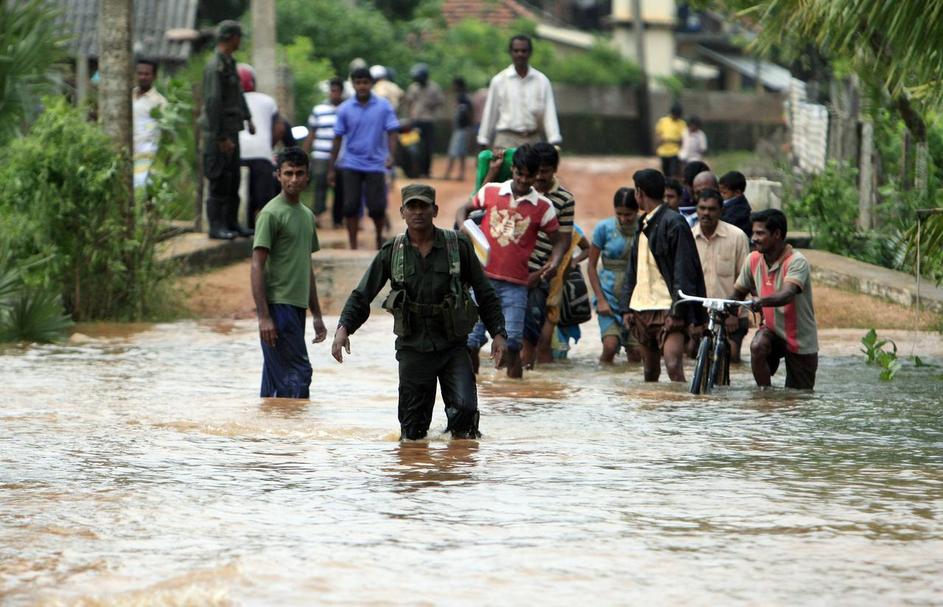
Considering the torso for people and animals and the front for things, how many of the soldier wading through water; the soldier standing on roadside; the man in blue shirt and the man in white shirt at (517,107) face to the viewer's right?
1

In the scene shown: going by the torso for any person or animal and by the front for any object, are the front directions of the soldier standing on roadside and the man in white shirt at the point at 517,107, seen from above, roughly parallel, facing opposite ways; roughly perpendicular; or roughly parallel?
roughly perpendicular

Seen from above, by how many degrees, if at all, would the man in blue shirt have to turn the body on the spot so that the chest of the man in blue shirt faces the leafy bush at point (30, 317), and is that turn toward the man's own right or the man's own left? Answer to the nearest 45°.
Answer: approximately 45° to the man's own right

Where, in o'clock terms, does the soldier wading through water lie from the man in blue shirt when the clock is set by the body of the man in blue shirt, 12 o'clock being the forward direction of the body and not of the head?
The soldier wading through water is roughly at 12 o'clock from the man in blue shirt.

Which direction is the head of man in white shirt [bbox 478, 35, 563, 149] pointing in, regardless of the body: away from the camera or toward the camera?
toward the camera

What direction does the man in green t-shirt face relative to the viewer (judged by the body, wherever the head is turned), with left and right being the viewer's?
facing the viewer and to the right of the viewer

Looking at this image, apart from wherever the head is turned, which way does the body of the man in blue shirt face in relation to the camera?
toward the camera

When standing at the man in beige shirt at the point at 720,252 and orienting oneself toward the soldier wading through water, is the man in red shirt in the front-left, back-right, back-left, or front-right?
front-right

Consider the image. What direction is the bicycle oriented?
toward the camera

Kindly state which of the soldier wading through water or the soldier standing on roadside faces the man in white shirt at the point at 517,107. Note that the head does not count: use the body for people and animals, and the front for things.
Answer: the soldier standing on roadside

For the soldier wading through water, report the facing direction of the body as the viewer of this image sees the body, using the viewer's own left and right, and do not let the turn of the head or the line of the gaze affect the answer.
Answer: facing the viewer

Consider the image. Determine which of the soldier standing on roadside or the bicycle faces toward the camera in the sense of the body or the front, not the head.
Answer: the bicycle

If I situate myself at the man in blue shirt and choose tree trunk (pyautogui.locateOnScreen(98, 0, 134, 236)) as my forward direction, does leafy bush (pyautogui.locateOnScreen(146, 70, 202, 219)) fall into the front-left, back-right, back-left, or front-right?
front-right

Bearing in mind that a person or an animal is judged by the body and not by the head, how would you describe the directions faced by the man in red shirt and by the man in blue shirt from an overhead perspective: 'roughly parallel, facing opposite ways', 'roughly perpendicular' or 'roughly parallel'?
roughly parallel

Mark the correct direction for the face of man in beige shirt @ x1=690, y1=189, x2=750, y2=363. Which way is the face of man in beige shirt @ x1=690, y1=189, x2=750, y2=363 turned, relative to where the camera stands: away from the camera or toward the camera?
toward the camera

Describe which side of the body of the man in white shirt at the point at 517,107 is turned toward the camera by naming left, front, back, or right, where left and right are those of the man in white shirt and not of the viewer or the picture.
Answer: front

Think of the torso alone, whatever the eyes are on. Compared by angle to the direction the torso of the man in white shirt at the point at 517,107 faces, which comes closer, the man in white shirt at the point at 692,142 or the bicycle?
the bicycle
